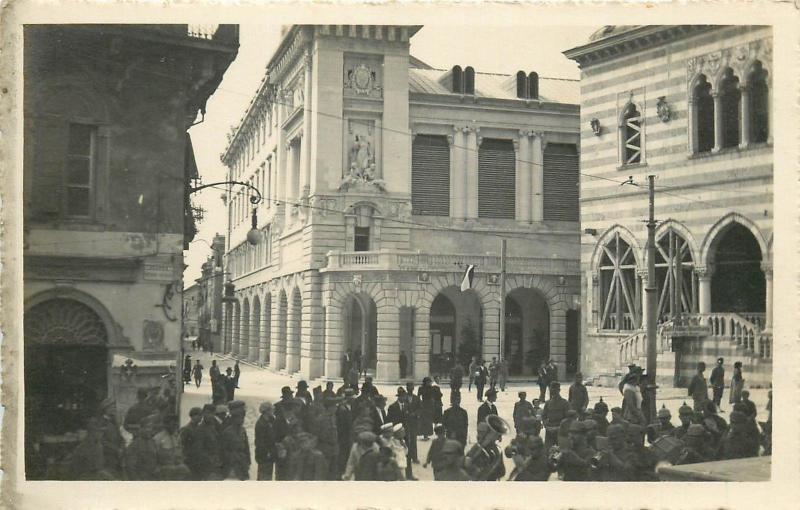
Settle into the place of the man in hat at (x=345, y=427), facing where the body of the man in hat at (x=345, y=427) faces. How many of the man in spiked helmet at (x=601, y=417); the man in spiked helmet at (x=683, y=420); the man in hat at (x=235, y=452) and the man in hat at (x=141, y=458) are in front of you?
2

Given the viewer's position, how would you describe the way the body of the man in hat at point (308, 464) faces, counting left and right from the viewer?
facing away from the viewer
